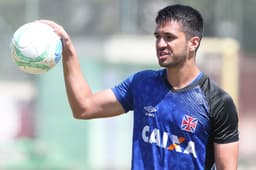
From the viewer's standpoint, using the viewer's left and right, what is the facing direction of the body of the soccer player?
facing the viewer and to the left of the viewer
